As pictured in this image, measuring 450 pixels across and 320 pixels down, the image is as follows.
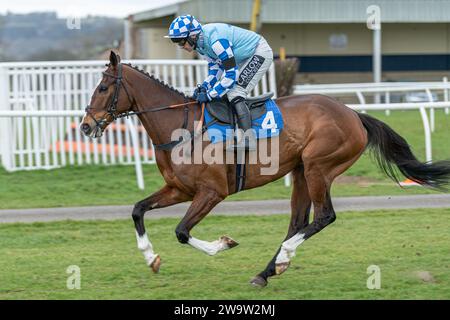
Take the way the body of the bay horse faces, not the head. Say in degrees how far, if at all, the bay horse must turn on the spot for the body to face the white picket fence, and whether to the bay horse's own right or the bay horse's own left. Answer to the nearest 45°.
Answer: approximately 45° to the bay horse's own right

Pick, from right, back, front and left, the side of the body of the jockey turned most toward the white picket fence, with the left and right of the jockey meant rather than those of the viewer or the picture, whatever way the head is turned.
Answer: right

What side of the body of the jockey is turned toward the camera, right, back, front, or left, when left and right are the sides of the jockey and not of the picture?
left

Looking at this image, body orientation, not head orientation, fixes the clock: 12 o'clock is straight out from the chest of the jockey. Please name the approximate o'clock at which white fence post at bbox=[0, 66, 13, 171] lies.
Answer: The white fence post is roughly at 2 o'clock from the jockey.

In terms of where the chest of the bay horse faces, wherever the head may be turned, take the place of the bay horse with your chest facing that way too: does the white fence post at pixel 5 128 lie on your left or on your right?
on your right

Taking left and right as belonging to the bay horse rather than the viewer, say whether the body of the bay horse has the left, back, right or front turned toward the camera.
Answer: left
